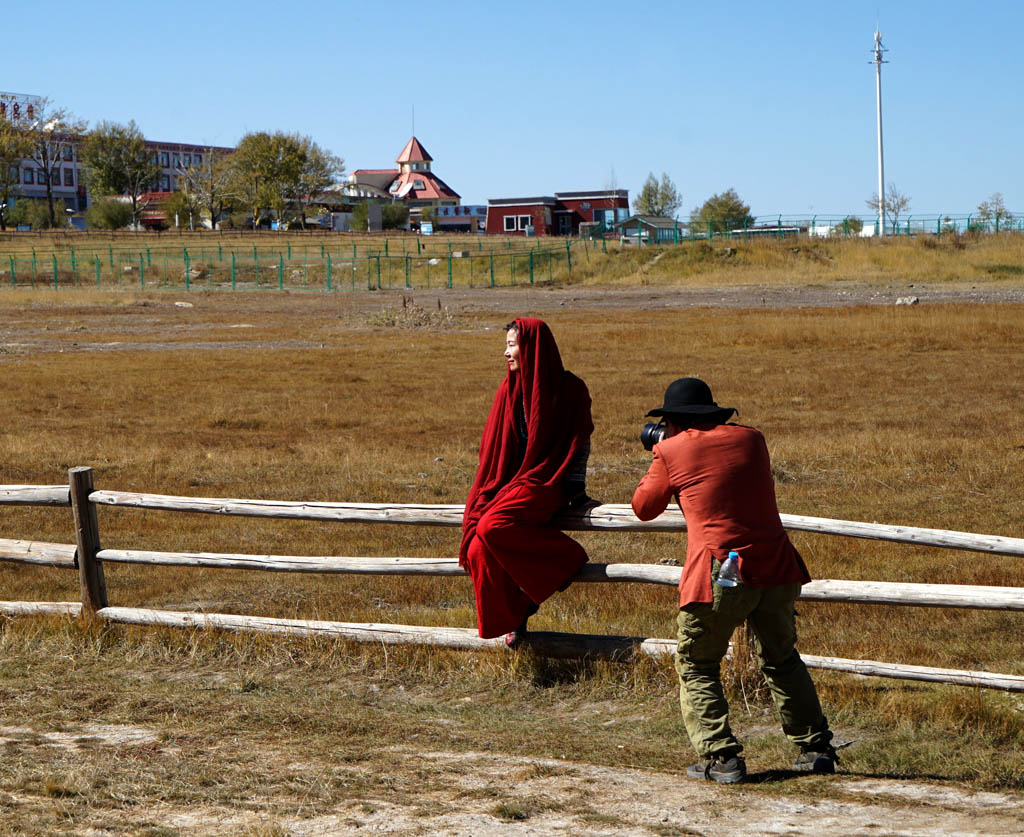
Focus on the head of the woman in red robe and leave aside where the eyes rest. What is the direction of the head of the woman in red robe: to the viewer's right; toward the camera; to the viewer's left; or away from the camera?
to the viewer's left

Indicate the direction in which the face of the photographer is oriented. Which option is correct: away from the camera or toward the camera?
away from the camera

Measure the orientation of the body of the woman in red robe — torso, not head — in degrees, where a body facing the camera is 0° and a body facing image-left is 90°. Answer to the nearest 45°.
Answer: approximately 45°

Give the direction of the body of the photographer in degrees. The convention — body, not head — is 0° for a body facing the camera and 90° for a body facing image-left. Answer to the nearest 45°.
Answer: approximately 135°

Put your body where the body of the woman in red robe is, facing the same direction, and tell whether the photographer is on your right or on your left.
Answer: on your left

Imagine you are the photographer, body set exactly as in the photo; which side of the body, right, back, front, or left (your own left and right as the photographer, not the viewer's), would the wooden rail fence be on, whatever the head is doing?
front

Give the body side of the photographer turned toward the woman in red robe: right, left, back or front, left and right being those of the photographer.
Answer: front

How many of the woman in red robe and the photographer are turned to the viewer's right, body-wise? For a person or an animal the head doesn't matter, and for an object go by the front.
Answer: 0
